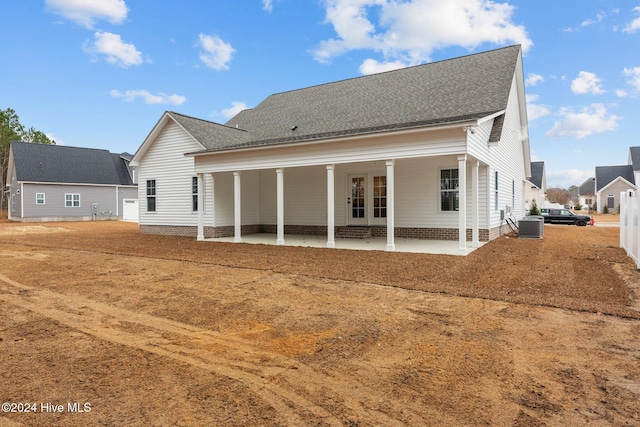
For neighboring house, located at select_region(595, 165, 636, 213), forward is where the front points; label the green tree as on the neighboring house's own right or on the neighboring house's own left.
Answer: on the neighboring house's own right

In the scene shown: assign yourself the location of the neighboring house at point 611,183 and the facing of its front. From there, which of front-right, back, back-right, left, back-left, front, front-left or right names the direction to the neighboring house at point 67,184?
front-right

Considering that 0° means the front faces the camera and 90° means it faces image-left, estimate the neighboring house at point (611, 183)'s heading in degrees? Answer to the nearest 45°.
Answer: approximately 0°
